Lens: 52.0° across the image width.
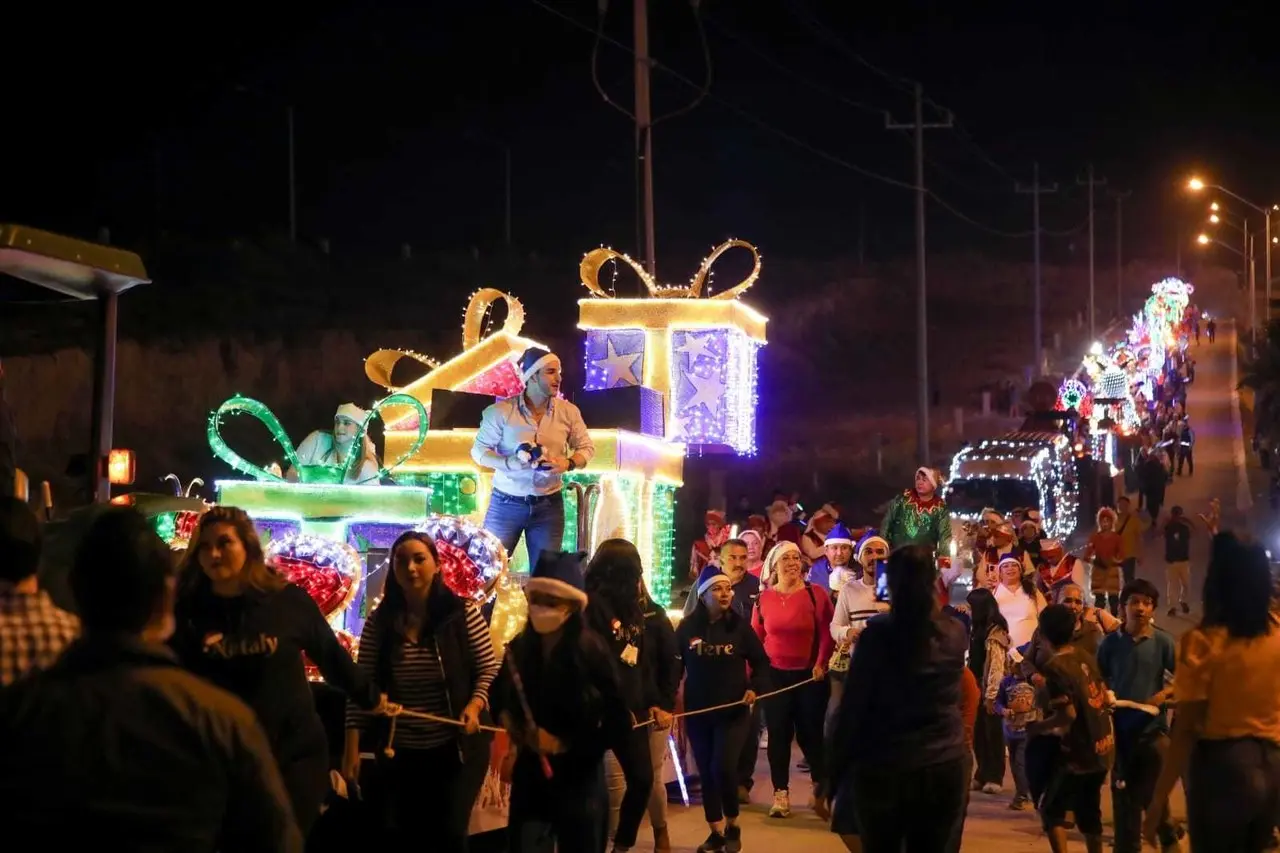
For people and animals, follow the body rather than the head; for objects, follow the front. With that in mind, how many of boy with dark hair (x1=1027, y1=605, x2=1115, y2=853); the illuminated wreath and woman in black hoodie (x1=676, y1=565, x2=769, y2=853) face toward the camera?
2

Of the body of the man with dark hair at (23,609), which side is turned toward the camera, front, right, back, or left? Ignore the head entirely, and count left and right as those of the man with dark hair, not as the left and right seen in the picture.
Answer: back

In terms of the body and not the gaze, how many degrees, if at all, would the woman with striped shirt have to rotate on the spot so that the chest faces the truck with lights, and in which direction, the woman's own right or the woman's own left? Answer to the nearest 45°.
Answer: approximately 135° to the woman's own left

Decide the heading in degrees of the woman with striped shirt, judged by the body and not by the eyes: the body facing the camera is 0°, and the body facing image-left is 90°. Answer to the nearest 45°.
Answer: approximately 0°

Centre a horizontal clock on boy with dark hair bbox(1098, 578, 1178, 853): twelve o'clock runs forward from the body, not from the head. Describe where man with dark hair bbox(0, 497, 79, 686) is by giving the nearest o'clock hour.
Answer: man with dark hair bbox(0, 497, 79, 686) is roughly at 1 o'clock from boy with dark hair bbox(1098, 578, 1178, 853).

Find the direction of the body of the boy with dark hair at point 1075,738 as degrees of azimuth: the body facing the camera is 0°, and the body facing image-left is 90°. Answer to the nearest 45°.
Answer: approximately 135°

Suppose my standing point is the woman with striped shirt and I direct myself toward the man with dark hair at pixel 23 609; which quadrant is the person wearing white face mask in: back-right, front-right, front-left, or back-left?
back-left

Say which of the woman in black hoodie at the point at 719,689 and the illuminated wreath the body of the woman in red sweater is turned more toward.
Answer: the woman in black hoodie
